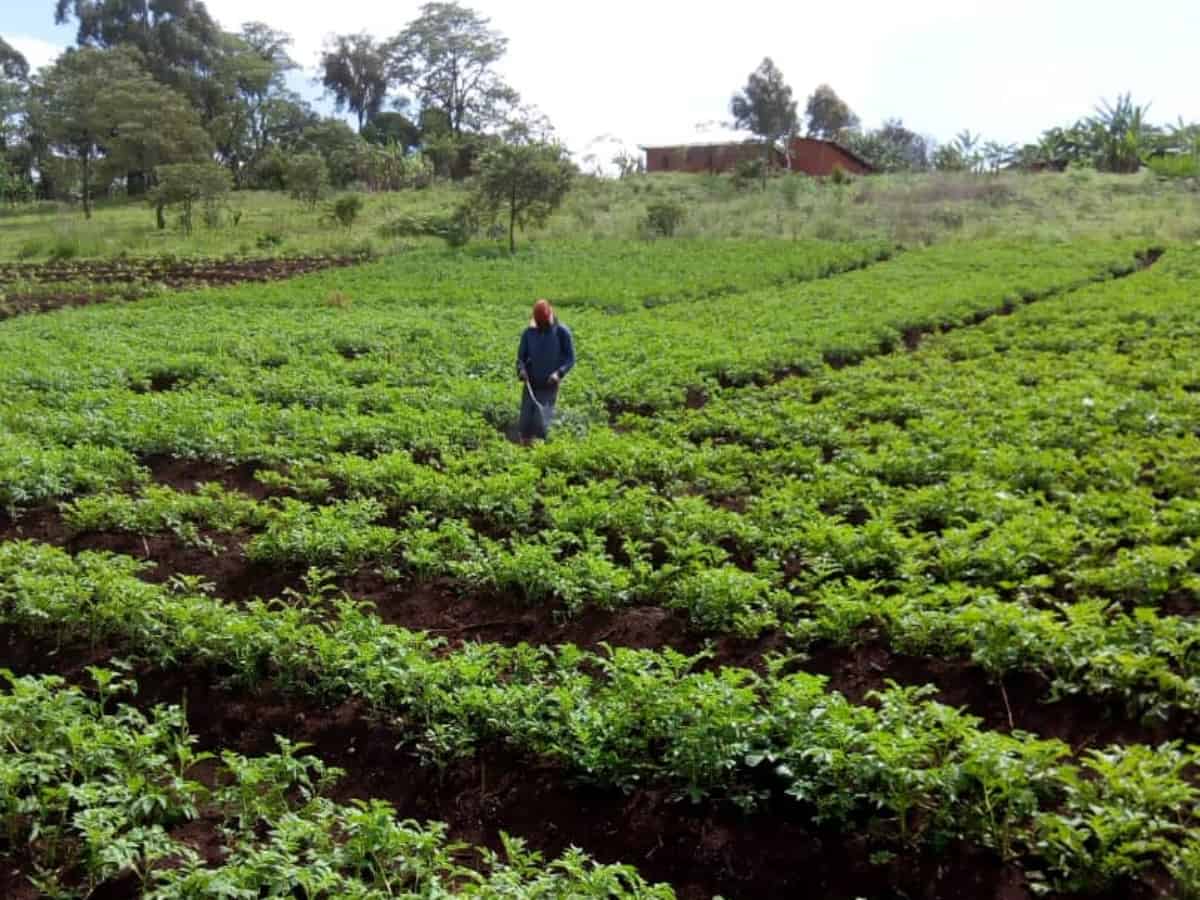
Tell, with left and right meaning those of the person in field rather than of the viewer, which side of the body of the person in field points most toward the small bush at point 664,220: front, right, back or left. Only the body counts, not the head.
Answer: back

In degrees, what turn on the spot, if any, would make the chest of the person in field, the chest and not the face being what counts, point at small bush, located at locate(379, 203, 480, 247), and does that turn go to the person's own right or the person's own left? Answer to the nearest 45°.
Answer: approximately 180°

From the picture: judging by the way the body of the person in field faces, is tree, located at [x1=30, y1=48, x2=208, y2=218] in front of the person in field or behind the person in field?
behind

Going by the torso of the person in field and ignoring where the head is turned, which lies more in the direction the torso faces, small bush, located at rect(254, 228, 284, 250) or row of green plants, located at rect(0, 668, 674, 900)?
the row of green plants

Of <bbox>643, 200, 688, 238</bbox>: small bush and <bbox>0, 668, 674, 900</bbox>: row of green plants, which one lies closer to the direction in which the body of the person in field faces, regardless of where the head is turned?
the row of green plants

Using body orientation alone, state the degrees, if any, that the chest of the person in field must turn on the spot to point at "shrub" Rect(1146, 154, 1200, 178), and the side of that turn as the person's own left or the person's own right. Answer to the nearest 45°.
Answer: approximately 135° to the person's own left

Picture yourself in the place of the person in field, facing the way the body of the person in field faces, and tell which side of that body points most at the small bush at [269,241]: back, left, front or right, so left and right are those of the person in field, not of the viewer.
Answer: back

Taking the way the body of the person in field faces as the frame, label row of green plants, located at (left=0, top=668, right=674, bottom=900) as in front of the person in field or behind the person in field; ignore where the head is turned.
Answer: in front

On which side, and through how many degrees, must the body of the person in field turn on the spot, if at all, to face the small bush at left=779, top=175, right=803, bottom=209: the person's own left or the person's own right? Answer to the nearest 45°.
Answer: approximately 180°

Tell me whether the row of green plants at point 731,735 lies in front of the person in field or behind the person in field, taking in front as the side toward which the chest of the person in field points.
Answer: in front

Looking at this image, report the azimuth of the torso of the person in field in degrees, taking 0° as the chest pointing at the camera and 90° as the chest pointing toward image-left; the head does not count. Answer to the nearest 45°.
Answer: approximately 0°
